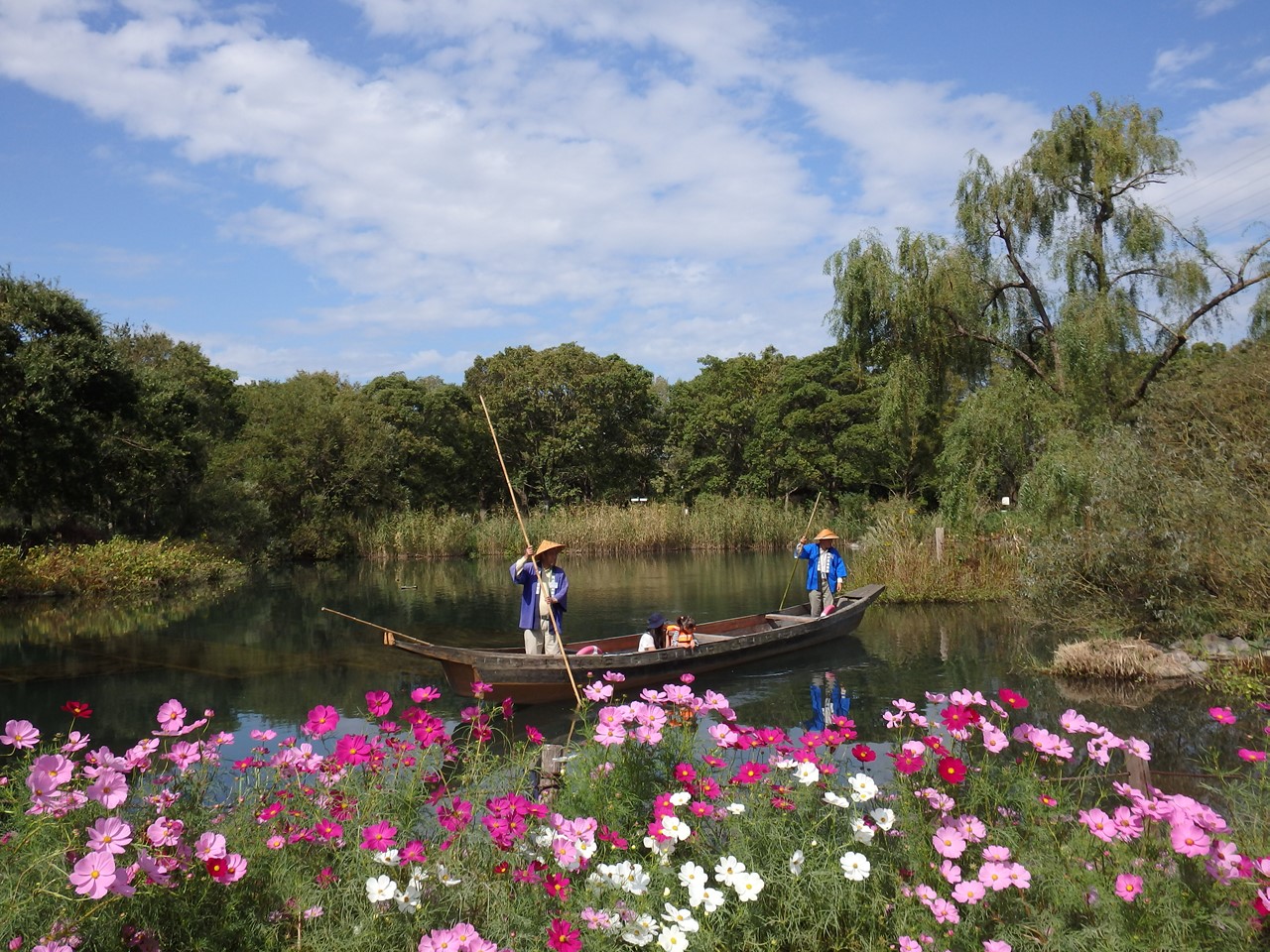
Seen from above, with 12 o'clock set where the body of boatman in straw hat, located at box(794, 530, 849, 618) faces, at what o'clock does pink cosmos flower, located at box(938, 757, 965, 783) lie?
The pink cosmos flower is roughly at 12 o'clock from the boatman in straw hat.

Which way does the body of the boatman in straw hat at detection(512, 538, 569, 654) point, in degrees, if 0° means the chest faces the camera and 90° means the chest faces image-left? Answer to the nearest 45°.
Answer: approximately 315°

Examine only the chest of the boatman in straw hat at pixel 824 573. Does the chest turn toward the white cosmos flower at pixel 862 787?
yes

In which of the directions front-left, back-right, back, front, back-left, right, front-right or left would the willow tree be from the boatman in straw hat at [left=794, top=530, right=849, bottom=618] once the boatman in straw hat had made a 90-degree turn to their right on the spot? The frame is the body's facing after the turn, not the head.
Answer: back-right

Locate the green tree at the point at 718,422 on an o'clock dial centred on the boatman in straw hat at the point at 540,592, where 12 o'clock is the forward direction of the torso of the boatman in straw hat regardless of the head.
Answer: The green tree is roughly at 8 o'clock from the boatman in straw hat.

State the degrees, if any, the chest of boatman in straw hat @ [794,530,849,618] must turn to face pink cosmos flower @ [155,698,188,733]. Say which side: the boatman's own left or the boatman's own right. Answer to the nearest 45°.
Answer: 0° — they already face it

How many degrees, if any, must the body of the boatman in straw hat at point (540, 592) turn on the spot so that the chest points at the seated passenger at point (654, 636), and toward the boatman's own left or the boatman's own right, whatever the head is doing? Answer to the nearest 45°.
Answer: approximately 90° to the boatman's own left

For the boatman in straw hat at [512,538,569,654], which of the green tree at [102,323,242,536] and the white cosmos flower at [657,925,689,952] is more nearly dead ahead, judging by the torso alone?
the white cosmos flower

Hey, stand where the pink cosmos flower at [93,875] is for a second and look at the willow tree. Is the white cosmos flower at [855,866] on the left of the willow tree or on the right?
right

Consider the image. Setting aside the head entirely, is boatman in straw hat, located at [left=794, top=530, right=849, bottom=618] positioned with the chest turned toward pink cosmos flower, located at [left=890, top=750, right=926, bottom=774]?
yes

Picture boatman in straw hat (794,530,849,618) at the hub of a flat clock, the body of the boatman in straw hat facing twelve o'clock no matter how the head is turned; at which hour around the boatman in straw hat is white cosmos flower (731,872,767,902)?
The white cosmos flower is roughly at 12 o'clock from the boatman in straw hat.
